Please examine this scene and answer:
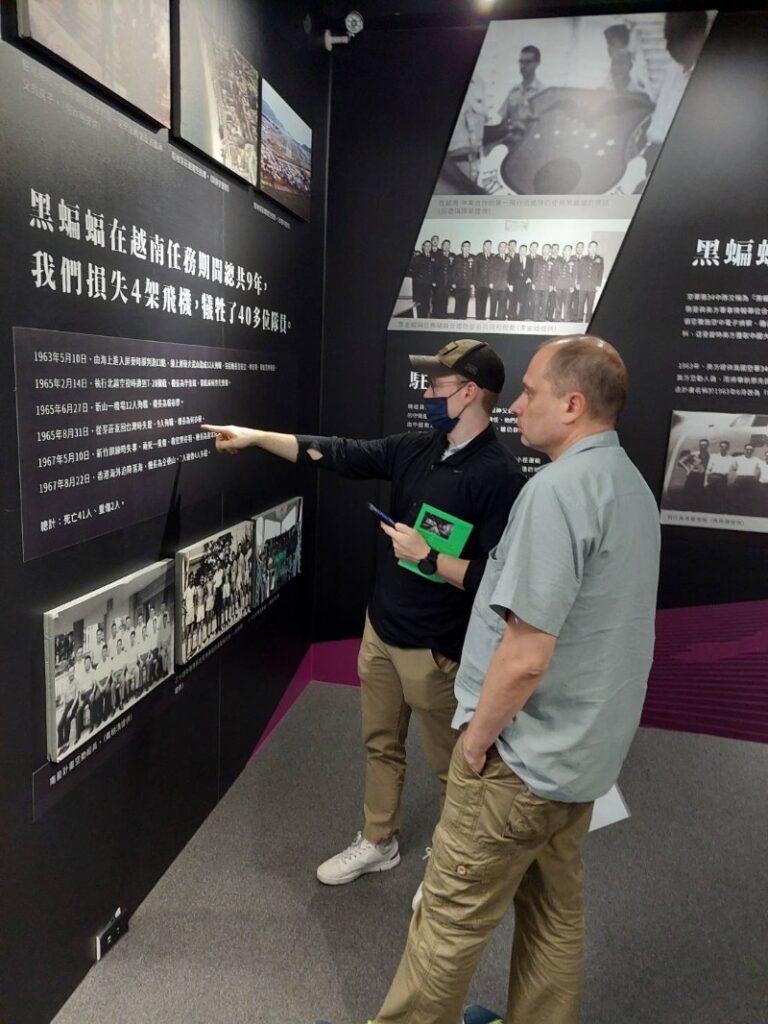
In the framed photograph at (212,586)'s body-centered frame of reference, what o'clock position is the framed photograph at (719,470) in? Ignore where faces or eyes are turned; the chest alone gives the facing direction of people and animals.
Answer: the framed photograph at (719,470) is roughly at 10 o'clock from the framed photograph at (212,586).

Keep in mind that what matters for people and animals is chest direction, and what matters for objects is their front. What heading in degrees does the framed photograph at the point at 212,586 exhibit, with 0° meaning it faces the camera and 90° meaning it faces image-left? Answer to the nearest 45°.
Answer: approximately 315°

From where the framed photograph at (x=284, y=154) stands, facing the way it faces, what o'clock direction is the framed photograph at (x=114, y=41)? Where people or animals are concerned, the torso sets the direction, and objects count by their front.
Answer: the framed photograph at (x=114, y=41) is roughly at 2 o'clock from the framed photograph at (x=284, y=154).

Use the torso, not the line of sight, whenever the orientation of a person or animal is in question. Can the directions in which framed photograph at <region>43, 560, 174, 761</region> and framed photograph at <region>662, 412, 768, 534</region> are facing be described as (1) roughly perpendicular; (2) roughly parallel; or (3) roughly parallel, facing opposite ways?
roughly perpendicular

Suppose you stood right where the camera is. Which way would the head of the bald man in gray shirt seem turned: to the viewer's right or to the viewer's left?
to the viewer's left

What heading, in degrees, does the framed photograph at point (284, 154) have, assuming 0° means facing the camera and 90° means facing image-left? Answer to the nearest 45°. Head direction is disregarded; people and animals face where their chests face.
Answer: approximately 315°

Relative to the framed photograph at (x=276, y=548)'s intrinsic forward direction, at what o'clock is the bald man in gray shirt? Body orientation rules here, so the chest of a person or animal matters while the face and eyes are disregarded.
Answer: The bald man in gray shirt is roughly at 1 o'clock from the framed photograph.

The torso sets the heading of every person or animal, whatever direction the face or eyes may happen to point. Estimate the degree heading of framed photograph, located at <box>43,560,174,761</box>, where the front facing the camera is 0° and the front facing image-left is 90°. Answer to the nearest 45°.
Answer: approximately 315°

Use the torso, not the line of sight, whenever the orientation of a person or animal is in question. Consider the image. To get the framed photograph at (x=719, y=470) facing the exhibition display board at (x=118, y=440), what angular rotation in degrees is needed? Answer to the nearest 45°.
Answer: approximately 45° to its right
